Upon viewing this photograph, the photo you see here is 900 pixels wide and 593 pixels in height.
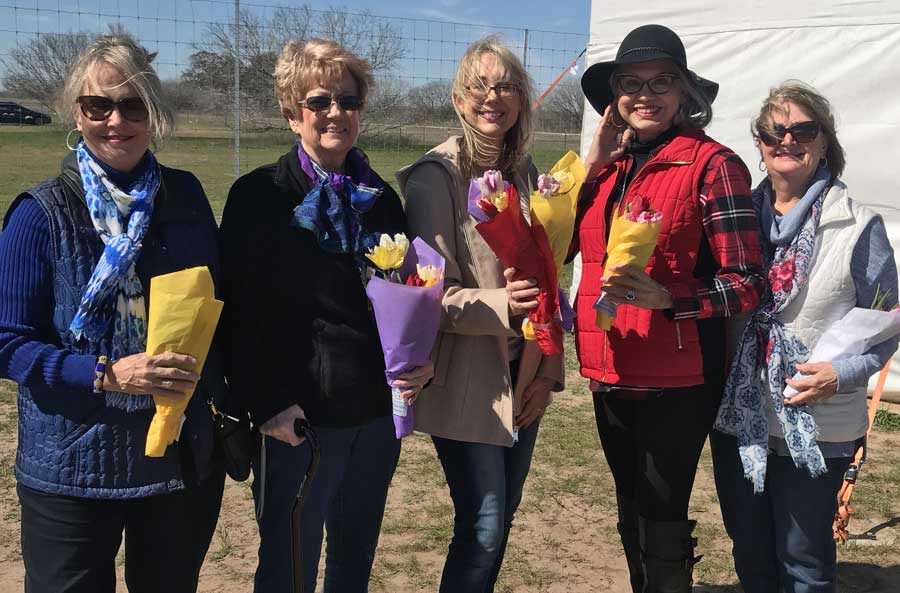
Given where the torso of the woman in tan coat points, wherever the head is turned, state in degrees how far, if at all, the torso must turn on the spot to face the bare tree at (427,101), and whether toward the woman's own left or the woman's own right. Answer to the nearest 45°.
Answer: approximately 135° to the woman's own left

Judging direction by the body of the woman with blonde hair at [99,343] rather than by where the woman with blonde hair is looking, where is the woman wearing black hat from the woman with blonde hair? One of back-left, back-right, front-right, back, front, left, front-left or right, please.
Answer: left

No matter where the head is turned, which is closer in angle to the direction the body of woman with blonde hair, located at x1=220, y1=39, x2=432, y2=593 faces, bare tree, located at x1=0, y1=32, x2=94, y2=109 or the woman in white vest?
the woman in white vest

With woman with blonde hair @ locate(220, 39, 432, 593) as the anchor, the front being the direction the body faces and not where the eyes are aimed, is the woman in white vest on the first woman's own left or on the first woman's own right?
on the first woman's own left

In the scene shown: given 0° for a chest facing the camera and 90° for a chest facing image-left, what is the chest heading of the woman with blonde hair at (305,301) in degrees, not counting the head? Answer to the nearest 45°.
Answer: approximately 315°

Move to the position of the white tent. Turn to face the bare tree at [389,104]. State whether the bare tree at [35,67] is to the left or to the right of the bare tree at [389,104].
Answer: left

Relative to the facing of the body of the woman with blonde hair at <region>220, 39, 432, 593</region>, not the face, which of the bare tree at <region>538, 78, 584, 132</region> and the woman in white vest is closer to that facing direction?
the woman in white vest

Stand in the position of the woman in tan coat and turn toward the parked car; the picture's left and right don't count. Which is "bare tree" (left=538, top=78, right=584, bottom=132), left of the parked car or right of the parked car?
right

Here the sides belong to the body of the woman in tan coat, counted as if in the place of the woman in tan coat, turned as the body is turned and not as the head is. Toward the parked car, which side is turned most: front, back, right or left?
back

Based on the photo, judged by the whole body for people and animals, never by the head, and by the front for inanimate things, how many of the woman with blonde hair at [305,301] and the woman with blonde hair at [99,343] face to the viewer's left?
0

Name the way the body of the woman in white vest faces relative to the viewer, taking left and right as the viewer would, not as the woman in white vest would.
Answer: facing the viewer and to the left of the viewer

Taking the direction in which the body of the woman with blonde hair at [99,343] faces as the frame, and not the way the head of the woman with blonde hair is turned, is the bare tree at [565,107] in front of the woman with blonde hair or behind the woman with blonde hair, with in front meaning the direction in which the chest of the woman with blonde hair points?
behind
